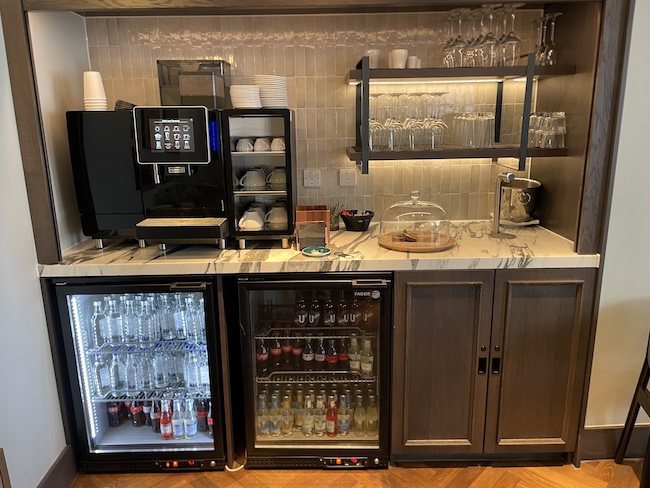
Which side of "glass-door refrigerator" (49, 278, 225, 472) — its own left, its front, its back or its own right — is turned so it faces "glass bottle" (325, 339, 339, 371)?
left

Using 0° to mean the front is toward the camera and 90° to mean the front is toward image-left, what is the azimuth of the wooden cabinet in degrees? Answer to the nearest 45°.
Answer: approximately 0°

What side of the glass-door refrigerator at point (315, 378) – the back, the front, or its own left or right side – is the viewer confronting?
front

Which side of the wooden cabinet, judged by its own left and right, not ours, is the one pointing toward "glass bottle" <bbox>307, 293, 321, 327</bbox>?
right

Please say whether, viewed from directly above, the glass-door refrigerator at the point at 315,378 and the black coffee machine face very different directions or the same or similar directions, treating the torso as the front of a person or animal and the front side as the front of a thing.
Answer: same or similar directions

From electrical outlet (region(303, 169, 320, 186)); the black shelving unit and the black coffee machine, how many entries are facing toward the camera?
3

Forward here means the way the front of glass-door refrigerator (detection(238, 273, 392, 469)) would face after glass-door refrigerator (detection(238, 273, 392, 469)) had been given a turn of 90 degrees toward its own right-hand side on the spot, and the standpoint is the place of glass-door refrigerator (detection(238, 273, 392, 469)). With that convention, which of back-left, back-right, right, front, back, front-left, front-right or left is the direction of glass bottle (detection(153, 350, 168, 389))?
front

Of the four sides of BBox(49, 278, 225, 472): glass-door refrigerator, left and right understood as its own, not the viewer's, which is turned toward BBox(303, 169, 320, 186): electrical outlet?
left

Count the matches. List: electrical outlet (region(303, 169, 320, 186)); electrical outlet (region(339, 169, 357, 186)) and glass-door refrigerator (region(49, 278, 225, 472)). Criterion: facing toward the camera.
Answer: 3

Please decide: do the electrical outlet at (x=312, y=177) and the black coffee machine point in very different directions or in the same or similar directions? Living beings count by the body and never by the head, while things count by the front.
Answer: same or similar directions

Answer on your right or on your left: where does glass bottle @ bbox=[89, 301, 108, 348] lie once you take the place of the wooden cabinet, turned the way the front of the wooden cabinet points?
on your right

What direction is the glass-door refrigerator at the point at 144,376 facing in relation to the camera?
toward the camera
